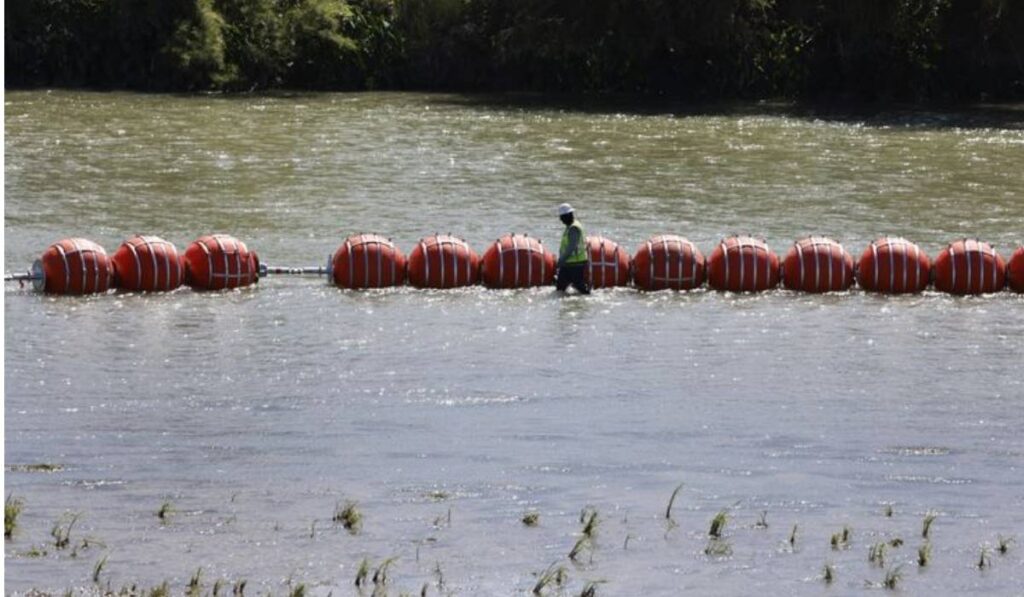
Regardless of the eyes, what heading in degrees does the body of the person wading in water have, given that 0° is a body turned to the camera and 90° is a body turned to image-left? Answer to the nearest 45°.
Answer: approximately 90°

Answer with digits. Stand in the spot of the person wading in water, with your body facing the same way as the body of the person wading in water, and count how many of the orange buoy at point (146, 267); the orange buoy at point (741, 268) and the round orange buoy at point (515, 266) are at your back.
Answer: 1

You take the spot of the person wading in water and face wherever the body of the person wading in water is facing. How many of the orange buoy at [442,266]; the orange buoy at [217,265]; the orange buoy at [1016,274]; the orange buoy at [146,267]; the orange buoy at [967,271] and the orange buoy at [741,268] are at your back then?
3

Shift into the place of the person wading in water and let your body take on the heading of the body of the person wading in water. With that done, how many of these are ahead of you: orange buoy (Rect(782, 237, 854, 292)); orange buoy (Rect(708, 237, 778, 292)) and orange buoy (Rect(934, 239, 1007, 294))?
0

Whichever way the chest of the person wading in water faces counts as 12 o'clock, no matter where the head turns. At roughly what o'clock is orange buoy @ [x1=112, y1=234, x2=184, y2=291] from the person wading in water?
The orange buoy is roughly at 12 o'clock from the person wading in water.

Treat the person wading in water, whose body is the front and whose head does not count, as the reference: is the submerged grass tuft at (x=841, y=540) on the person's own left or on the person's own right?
on the person's own left

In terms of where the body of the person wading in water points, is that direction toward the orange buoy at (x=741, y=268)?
no

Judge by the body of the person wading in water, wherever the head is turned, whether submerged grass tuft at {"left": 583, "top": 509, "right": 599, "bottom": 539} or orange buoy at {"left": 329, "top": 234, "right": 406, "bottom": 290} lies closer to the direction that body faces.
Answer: the orange buoy

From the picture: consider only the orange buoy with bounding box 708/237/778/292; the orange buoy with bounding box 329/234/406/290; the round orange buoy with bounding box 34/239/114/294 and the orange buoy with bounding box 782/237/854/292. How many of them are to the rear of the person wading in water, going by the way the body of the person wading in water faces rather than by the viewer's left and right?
2

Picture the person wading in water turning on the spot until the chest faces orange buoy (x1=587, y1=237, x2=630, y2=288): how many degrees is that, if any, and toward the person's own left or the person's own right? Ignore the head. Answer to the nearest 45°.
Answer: approximately 135° to the person's own right

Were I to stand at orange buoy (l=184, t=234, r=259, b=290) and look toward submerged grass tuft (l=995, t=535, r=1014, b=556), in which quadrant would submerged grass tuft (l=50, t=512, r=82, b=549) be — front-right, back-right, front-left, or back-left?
front-right

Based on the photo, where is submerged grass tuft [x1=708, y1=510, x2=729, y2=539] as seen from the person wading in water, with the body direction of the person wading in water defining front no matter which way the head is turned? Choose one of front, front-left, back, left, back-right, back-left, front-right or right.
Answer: left

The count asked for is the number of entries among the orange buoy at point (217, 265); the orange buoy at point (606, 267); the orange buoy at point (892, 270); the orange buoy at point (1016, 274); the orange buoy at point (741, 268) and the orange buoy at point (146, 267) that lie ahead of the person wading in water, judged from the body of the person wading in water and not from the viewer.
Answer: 2

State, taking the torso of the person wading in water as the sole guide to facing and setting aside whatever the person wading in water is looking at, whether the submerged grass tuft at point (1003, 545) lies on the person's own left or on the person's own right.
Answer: on the person's own left

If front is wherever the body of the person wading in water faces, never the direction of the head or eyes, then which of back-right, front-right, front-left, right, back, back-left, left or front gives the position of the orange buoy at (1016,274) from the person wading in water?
back

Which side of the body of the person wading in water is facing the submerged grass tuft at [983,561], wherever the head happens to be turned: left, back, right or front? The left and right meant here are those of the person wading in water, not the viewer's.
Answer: left

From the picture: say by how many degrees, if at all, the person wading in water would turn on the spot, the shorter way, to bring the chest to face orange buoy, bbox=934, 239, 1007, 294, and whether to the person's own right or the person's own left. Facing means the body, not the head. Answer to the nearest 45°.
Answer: approximately 180°

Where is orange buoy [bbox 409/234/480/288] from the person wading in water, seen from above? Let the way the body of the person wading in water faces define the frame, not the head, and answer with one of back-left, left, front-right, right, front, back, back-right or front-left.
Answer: front

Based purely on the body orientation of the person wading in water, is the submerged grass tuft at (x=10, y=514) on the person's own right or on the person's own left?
on the person's own left

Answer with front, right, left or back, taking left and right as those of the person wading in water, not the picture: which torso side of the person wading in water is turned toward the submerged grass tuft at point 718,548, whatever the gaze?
left
